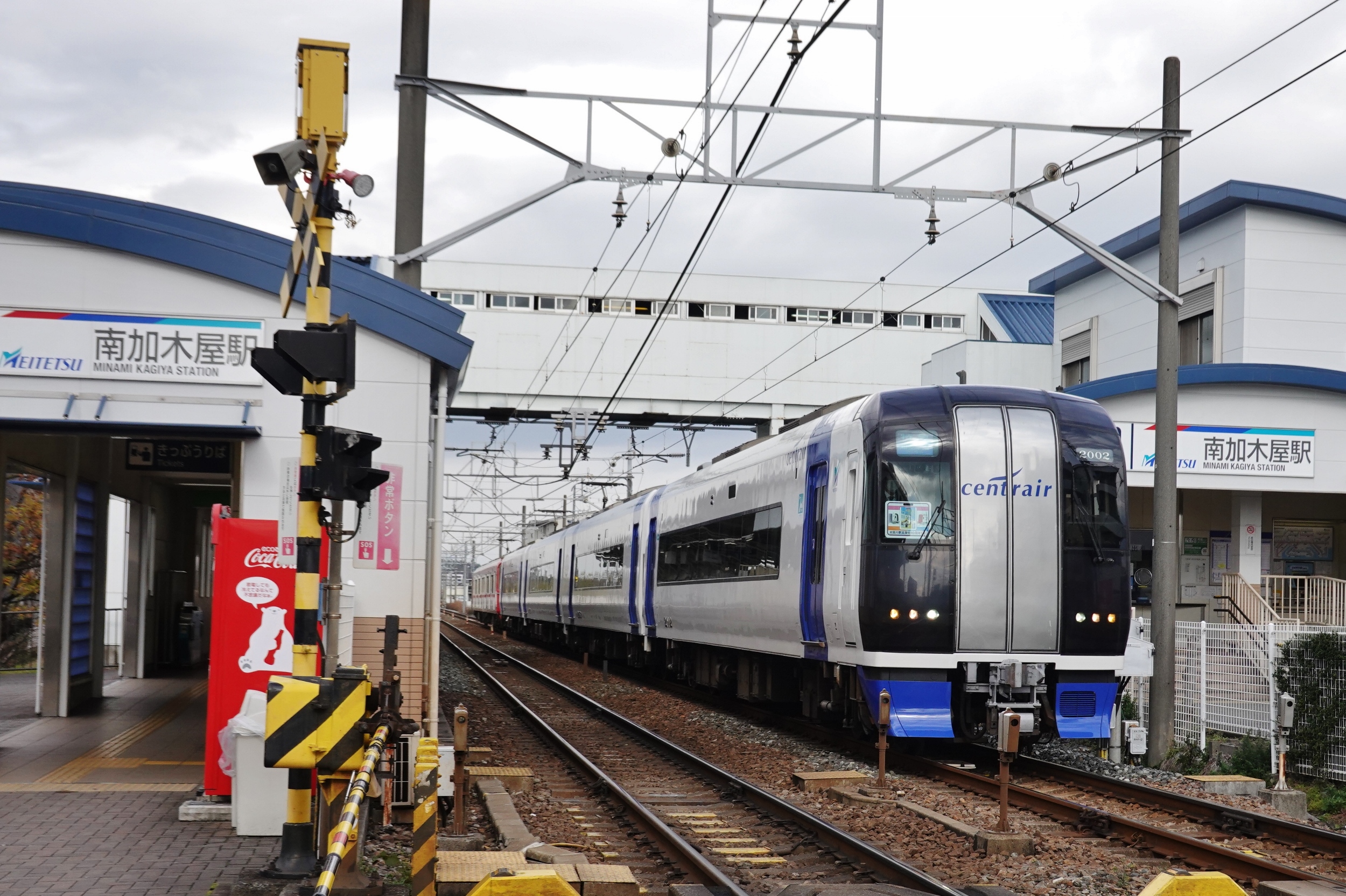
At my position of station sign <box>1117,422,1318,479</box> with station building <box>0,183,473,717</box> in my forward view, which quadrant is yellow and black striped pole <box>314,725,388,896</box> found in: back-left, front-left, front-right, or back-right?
front-left

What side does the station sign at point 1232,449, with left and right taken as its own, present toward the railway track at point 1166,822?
front

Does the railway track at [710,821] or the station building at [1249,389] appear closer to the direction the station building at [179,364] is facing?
the railway track

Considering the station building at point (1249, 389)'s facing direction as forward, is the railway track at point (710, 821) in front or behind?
in front

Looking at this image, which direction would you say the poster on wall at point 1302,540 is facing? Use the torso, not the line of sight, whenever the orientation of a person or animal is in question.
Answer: toward the camera

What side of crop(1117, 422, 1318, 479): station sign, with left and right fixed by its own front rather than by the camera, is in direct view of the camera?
front

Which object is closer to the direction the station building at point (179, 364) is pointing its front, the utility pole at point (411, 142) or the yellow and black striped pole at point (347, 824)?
the yellow and black striped pole

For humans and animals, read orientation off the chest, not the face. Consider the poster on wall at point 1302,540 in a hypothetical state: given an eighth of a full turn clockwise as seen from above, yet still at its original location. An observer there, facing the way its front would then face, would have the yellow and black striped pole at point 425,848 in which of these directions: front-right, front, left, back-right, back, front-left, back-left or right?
front-left

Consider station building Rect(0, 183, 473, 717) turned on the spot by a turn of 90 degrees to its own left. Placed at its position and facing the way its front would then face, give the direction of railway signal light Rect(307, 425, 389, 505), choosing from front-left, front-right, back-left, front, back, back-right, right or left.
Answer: right
